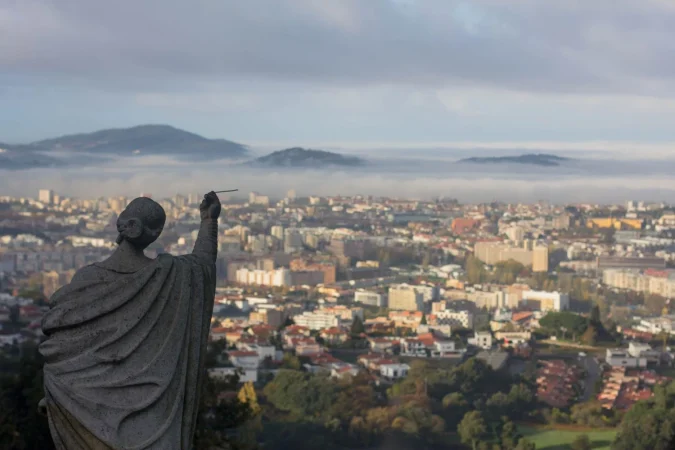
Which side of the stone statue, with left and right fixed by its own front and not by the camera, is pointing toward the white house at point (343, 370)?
front

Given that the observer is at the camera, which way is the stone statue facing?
facing away from the viewer

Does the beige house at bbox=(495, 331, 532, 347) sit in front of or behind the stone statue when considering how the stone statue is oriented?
in front

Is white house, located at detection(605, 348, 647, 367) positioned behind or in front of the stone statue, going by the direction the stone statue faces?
in front

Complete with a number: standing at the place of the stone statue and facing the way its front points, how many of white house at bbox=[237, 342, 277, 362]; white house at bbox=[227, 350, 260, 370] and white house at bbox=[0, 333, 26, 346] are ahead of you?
3

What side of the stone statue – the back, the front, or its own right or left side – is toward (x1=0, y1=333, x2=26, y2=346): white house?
front

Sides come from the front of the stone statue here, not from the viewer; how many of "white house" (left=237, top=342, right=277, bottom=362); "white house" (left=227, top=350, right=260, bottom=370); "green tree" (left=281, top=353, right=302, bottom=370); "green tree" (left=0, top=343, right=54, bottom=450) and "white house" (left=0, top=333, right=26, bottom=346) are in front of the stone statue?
5

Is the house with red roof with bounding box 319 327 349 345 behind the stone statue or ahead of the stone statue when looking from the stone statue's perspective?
ahead

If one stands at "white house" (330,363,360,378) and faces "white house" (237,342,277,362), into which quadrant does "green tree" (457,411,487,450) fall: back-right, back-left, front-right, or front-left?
back-left
